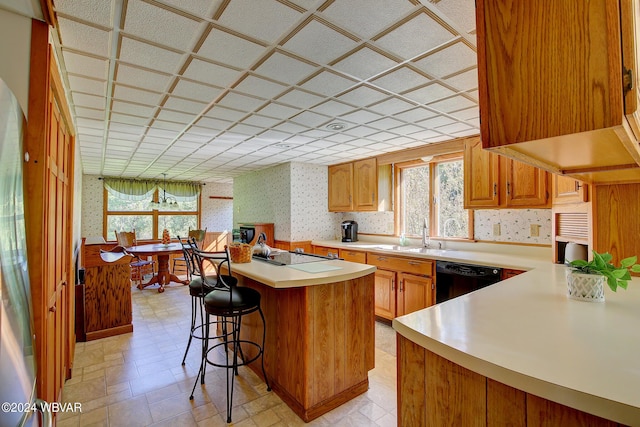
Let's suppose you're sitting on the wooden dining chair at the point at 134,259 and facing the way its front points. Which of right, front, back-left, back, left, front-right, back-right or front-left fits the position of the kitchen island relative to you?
front-right

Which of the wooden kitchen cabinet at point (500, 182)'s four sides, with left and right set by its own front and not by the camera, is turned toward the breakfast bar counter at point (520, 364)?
front

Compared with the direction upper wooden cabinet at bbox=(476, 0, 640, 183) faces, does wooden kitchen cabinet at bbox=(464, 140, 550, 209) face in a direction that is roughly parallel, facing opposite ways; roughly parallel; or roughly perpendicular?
roughly perpendicular

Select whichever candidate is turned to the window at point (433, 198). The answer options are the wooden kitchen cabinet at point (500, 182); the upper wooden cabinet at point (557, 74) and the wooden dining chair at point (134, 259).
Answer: the wooden dining chair

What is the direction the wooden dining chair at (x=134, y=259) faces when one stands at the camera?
facing the viewer and to the right of the viewer

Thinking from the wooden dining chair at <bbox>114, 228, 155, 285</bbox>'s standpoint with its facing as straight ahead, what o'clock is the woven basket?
The woven basket is roughly at 1 o'clock from the wooden dining chair.

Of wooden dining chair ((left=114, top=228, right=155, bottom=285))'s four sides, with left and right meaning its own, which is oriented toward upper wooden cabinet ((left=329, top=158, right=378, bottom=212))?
front

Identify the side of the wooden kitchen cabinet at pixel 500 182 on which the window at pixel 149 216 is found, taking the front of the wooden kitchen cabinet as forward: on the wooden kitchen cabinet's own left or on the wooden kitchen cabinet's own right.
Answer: on the wooden kitchen cabinet's own right

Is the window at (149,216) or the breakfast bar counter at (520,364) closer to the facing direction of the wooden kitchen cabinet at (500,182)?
the breakfast bar counter

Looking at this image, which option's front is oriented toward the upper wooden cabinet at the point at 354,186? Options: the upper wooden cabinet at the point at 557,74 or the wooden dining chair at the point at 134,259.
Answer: the wooden dining chair

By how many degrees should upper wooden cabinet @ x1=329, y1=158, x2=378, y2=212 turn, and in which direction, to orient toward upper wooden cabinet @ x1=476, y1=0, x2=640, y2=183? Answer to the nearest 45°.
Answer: approximately 45° to its left
